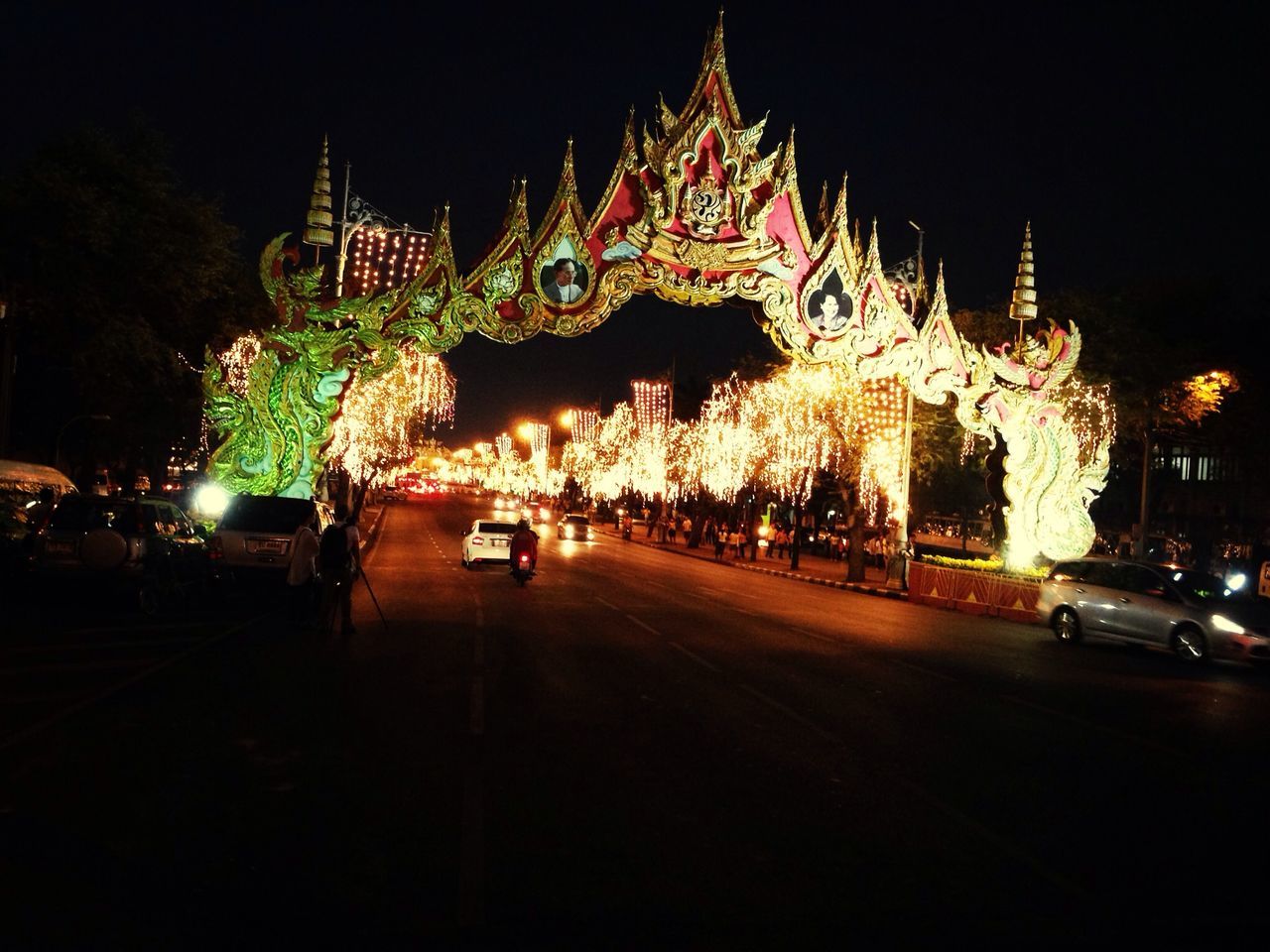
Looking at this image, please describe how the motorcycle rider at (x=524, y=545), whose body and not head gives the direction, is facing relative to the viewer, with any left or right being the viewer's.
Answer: facing away from the viewer

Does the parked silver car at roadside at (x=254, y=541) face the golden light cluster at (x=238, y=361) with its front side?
yes

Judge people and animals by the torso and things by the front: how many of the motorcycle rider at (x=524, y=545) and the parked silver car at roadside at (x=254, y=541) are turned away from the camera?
2

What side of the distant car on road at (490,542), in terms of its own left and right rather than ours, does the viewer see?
back

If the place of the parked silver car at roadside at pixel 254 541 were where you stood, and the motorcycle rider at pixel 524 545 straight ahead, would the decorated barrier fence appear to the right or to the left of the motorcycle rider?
right

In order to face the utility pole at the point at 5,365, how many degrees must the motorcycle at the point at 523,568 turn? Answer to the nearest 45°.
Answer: approximately 90° to its left

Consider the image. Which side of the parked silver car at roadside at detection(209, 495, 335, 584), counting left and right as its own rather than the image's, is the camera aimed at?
back

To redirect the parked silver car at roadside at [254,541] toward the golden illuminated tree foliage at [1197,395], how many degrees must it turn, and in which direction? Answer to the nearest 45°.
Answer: approximately 90° to its right

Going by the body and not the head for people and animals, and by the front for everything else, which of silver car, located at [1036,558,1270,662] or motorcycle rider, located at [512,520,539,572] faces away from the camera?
the motorcycle rider

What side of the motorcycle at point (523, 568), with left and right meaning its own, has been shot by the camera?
back

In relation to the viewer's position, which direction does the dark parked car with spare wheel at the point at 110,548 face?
facing away from the viewer and to the right of the viewer

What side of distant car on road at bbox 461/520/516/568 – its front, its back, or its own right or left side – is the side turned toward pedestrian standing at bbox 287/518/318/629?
back
